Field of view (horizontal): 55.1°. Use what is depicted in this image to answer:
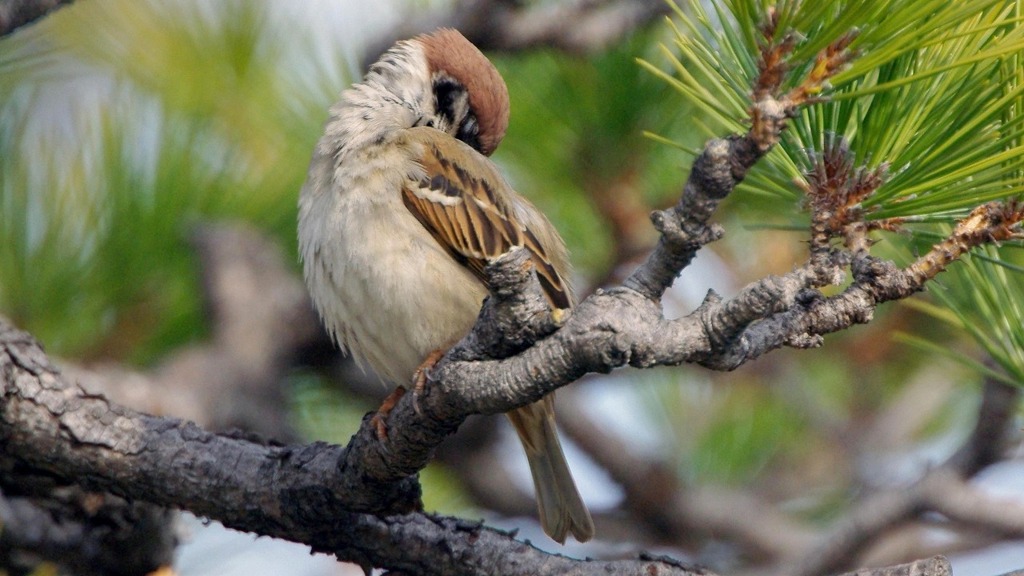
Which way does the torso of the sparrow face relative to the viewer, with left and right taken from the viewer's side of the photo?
facing the viewer and to the left of the viewer
